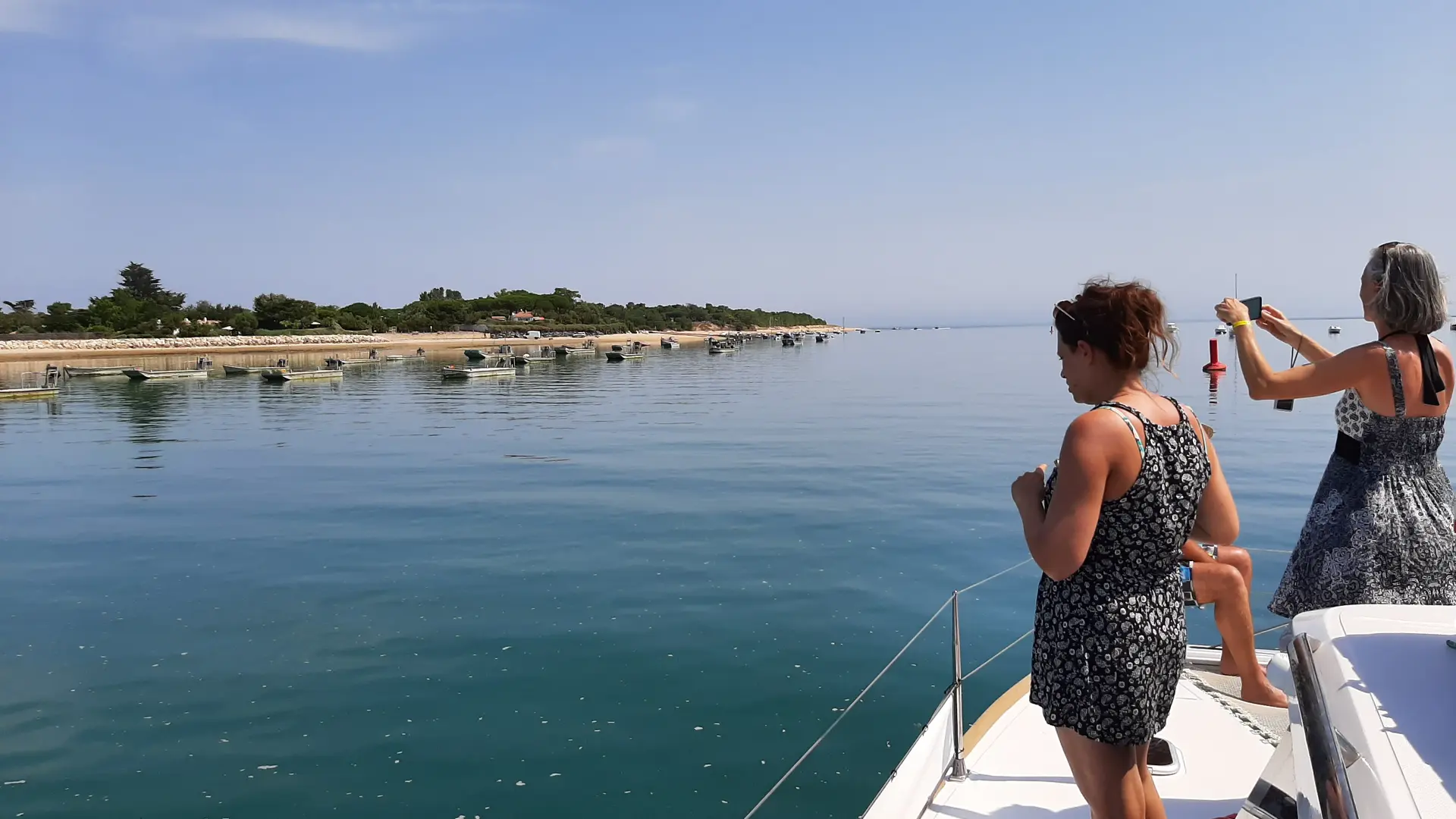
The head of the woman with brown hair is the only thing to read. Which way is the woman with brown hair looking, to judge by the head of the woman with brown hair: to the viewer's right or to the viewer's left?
to the viewer's left

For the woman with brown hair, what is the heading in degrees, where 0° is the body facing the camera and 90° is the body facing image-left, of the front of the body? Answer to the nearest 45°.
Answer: approximately 135°

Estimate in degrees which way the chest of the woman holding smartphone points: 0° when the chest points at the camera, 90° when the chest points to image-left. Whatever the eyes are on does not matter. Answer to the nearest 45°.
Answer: approximately 135°

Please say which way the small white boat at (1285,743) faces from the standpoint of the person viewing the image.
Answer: facing away from the viewer

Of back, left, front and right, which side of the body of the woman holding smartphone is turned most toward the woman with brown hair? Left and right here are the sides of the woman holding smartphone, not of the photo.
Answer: left

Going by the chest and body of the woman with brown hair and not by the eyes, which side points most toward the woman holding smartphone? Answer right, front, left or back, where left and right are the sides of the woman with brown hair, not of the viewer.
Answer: right

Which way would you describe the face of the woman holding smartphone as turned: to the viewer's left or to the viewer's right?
to the viewer's left
